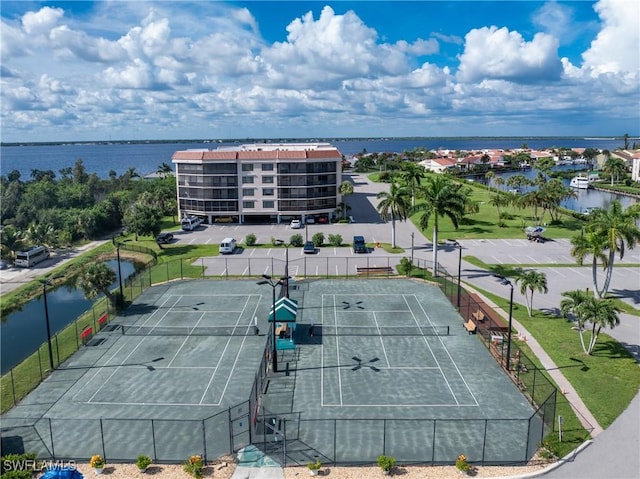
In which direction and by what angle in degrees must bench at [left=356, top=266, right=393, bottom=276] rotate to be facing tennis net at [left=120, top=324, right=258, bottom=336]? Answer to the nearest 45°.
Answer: approximately 45° to its right

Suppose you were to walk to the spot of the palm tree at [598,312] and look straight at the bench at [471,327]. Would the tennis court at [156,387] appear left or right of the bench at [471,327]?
left

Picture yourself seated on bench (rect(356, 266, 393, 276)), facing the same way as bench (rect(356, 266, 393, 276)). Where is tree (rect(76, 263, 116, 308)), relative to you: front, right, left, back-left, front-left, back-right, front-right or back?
front-right

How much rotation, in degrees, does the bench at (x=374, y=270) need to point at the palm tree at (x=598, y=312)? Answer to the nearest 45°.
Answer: approximately 45° to its left

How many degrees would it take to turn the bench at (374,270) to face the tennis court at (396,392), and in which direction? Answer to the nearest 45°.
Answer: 0° — it already faces it

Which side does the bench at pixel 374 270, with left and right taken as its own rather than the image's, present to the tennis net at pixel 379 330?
front

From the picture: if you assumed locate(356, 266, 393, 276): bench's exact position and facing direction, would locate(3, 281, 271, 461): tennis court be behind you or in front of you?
in front

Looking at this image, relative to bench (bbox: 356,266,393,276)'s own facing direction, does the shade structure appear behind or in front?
in front

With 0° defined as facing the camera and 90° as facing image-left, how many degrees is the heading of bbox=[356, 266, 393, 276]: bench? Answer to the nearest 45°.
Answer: approximately 0°

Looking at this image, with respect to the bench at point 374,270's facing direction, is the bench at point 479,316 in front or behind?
in front

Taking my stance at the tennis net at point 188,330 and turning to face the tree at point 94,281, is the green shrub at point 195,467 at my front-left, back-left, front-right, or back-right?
back-left

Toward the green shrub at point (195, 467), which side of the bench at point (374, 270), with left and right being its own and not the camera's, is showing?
front
